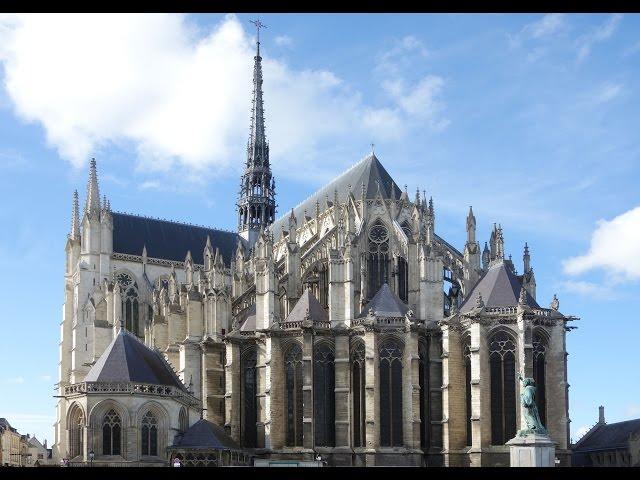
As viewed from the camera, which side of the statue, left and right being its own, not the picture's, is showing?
left
